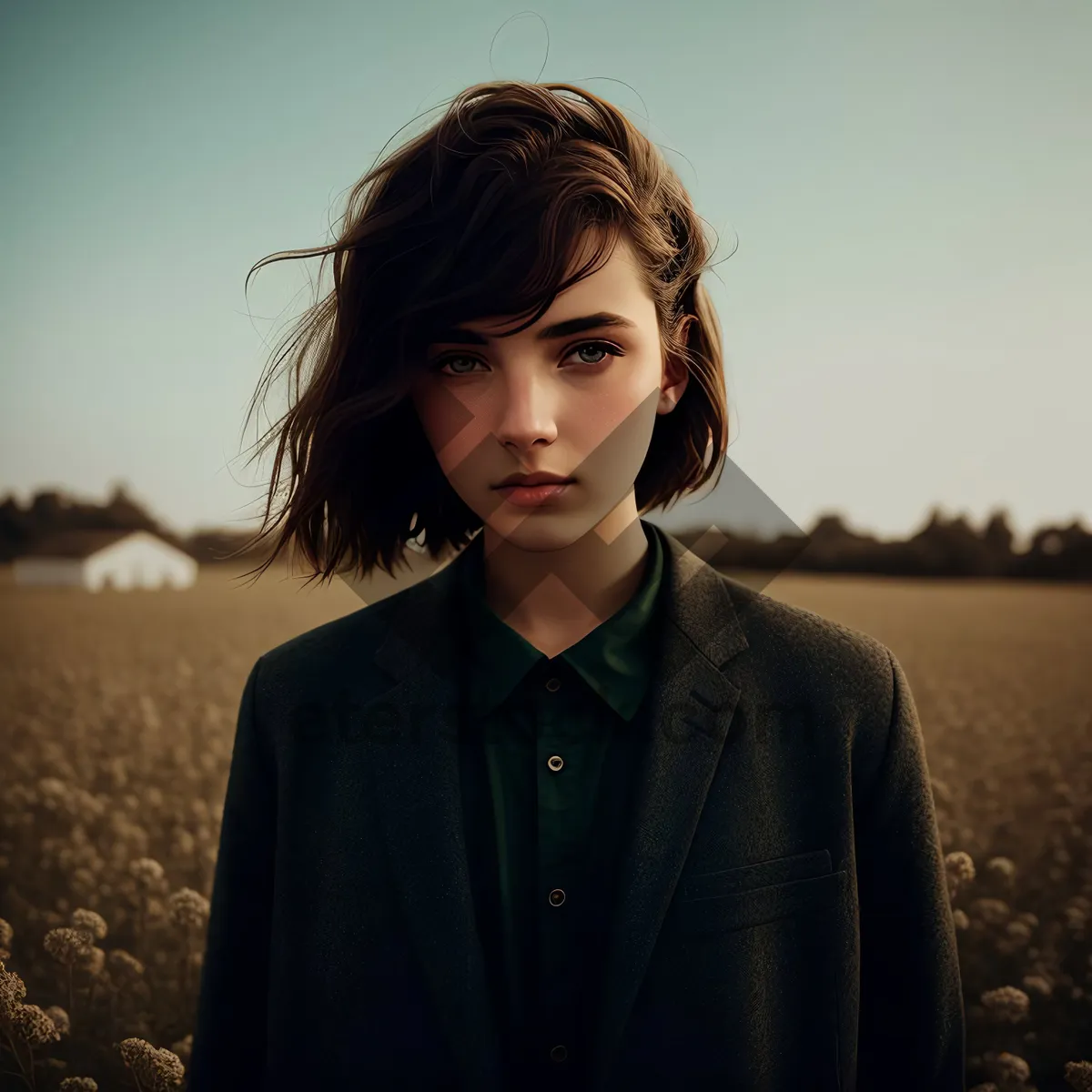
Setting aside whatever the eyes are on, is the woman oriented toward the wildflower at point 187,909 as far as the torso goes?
no

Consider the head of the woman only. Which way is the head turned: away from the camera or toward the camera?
toward the camera

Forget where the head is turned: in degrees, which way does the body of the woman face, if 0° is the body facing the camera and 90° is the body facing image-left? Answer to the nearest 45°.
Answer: approximately 0°

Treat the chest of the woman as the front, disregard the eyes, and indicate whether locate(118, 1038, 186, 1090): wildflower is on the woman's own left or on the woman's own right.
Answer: on the woman's own right

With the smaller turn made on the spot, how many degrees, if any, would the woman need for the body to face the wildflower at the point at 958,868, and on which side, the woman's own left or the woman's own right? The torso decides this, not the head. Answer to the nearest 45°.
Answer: approximately 135° to the woman's own left

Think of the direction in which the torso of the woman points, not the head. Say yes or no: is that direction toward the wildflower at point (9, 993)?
no

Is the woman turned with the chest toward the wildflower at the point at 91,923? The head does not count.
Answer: no

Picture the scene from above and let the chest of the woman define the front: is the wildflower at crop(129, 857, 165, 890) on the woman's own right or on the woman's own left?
on the woman's own right

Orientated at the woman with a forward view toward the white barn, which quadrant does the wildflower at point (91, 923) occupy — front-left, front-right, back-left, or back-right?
front-left

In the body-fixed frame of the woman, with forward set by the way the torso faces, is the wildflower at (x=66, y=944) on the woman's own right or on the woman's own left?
on the woman's own right

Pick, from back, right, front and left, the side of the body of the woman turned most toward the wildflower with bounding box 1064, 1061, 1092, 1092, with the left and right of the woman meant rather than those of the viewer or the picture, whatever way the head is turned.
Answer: left

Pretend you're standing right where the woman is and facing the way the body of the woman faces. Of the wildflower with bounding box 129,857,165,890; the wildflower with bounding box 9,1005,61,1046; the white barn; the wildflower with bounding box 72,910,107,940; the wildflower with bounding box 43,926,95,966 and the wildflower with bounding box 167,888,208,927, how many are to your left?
0
